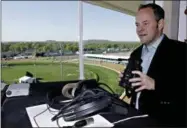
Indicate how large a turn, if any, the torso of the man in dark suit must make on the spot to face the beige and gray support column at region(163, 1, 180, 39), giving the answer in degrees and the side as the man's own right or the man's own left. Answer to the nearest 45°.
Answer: approximately 135° to the man's own right

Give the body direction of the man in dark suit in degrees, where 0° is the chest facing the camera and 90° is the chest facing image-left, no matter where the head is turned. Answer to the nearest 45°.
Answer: approximately 45°

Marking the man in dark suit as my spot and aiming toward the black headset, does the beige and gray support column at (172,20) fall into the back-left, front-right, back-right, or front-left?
back-right

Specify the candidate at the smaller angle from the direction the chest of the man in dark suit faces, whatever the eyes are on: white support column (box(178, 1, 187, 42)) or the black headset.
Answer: the black headset

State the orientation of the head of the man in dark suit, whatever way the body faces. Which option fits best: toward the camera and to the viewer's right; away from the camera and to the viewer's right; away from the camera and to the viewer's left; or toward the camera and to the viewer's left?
toward the camera and to the viewer's left

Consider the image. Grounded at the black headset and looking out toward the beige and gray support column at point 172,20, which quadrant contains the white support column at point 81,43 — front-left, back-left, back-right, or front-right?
front-left

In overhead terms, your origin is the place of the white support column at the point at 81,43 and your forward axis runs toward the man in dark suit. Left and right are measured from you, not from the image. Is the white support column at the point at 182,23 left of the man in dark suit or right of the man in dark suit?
left

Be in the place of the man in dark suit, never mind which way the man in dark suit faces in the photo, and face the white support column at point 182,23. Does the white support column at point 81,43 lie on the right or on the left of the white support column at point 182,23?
left

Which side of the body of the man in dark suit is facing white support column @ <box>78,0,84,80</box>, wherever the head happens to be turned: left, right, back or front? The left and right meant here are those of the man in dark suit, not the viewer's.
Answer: right

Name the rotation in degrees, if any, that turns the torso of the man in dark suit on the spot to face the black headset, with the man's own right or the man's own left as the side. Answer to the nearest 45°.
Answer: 0° — they already face it
